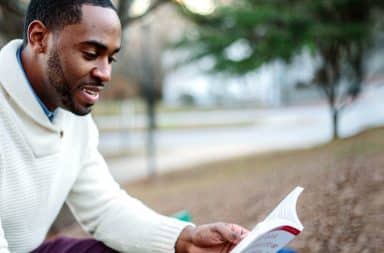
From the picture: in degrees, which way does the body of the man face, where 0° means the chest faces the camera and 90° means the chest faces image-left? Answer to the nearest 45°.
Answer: approximately 315°
